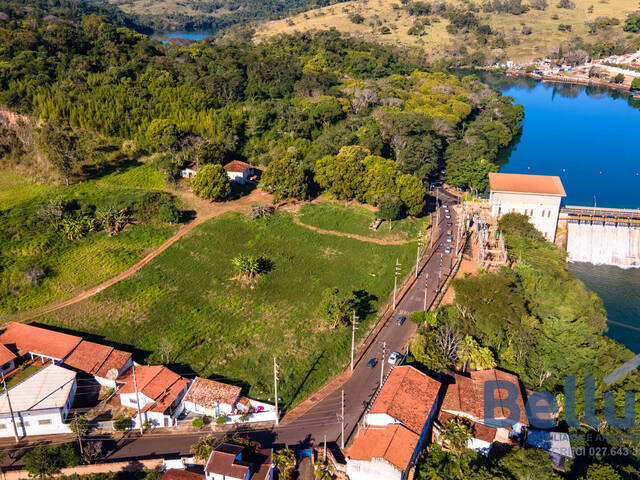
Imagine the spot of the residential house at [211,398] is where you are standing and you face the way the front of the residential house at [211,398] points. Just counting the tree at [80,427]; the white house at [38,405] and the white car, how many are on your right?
2

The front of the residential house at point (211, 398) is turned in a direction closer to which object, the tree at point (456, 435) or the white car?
the tree

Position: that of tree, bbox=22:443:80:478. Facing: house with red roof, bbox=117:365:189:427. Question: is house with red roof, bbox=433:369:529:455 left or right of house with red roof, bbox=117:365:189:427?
right

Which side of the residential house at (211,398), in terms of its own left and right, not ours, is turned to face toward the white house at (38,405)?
right

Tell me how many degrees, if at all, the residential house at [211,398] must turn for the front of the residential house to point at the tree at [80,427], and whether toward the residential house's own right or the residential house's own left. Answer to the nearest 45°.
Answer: approximately 90° to the residential house's own right

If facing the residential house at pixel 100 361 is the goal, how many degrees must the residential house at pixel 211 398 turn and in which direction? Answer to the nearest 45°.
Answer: approximately 135° to its right

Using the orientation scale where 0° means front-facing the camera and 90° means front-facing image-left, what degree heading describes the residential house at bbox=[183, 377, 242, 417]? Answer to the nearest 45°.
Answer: approximately 0°

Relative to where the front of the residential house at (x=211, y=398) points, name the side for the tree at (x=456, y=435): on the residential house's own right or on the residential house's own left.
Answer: on the residential house's own left

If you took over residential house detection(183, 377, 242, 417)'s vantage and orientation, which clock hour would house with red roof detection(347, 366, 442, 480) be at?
The house with red roof is roughly at 10 o'clock from the residential house.

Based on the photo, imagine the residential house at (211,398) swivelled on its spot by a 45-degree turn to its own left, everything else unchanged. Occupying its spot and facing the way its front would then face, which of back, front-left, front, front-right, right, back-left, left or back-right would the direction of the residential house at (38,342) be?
back

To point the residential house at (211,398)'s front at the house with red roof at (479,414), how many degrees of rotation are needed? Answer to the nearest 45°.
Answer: approximately 90° to its left

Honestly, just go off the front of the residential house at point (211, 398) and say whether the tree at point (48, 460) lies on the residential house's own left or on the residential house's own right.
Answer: on the residential house's own right

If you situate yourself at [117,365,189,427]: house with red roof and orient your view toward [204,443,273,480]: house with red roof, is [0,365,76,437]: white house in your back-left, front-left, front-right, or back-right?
back-right
